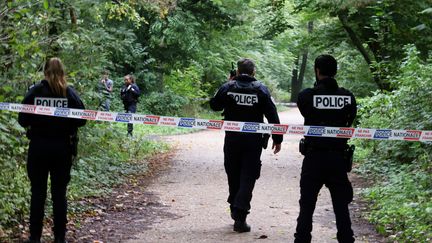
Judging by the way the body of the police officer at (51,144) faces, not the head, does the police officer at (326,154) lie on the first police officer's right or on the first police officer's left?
on the first police officer's right

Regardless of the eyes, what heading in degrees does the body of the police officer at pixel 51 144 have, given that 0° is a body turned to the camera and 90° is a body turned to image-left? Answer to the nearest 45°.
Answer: approximately 180°

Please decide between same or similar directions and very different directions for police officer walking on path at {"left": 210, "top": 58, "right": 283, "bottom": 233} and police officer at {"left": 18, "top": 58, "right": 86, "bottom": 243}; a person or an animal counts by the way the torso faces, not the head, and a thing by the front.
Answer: same or similar directions

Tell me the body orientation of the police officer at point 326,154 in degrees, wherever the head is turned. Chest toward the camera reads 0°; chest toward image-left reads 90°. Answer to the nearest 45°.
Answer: approximately 180°

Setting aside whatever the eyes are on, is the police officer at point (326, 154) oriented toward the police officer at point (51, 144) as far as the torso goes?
no

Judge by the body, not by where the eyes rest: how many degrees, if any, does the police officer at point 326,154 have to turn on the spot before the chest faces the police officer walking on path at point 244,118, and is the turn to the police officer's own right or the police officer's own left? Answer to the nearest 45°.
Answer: approximately 45° to the police officer's own left

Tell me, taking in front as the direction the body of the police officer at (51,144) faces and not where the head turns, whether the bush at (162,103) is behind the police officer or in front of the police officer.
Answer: in front

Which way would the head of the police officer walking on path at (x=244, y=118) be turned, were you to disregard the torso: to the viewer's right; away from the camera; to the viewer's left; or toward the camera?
away from the camera

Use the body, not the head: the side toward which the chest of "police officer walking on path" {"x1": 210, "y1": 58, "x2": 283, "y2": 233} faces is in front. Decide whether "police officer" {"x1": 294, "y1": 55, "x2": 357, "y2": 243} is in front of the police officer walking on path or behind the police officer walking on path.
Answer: behind

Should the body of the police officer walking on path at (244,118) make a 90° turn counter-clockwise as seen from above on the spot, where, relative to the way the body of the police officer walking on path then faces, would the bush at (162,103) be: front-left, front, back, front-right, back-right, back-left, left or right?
right

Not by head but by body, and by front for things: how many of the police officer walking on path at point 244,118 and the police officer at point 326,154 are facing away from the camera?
2

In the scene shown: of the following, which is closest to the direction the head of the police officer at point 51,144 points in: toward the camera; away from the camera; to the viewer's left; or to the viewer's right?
away from the camera

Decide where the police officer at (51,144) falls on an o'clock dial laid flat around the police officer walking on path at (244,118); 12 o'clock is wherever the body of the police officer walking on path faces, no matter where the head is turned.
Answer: The police officer is roughly at 8 o'clock from the police officer walking on path.

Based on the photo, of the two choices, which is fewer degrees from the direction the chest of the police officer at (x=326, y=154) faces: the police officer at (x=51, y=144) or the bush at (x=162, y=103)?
the bush

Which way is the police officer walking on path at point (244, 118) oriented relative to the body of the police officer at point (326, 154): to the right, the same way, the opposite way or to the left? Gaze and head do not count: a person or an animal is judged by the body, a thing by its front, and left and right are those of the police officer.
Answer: the same way

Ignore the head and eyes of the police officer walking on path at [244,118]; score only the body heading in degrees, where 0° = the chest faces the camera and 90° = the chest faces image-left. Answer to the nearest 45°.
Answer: approximately 180°

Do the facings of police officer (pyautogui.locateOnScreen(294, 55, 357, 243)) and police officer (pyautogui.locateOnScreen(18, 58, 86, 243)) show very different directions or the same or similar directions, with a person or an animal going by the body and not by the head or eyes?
same or similar directions
